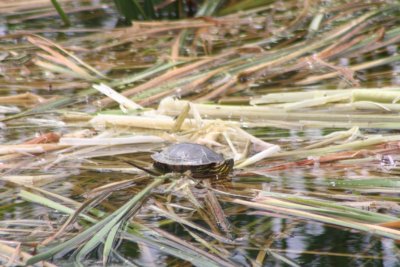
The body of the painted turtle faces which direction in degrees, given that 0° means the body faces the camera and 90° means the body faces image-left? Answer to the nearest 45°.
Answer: approximately 270°
